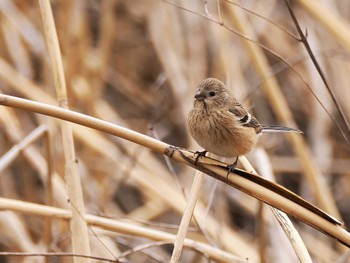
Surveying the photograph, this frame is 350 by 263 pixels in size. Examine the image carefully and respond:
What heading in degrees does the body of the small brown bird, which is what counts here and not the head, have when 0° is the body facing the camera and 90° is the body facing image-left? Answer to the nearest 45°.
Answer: approximately 45°
